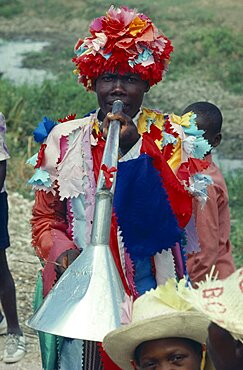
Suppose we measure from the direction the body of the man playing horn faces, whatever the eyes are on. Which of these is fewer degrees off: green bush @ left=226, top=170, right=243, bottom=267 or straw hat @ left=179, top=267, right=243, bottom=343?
the straw hat

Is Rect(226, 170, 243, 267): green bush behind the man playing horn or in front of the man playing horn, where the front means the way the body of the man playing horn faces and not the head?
behind

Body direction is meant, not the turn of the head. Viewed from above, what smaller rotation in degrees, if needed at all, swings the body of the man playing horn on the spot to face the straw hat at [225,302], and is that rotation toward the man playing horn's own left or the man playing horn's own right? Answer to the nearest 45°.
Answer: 0° — they already face it

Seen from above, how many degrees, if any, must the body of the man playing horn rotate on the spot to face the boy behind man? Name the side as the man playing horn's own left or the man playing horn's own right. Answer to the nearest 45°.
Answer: approximately 135° to the man playing horn's own left

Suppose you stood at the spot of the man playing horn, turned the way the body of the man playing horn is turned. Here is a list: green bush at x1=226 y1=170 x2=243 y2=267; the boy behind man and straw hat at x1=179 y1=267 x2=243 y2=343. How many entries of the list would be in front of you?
1

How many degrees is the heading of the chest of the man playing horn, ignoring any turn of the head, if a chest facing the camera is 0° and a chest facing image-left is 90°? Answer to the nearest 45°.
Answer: approximately 0°

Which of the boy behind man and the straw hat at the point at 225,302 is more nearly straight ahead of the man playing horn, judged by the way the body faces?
the straw hat
